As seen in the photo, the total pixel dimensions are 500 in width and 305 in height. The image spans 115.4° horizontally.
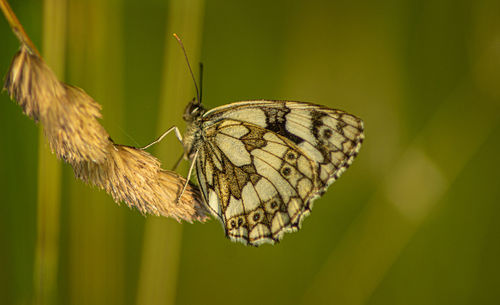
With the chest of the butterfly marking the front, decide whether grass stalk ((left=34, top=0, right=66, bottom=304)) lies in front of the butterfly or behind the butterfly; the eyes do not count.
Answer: in front

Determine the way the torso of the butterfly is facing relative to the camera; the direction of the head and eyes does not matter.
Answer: to the viewer's left
